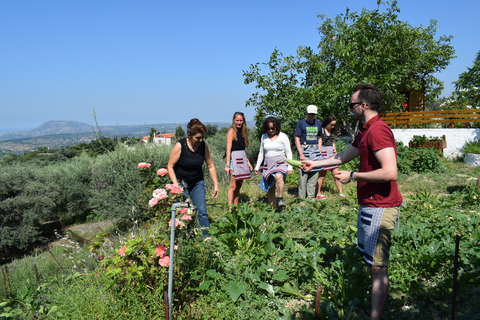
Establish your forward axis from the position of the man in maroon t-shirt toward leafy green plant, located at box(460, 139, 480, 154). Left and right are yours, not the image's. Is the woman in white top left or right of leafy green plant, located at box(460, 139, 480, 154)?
left

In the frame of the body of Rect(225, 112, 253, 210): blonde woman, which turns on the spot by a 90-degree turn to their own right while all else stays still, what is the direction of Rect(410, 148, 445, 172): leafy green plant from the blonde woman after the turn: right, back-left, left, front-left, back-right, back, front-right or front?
back

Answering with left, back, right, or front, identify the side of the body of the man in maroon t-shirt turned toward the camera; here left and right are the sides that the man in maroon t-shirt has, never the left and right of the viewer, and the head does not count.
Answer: left

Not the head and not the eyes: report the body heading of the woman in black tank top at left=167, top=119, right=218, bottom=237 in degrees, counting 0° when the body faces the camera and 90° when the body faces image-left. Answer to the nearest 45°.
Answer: approximately 315°

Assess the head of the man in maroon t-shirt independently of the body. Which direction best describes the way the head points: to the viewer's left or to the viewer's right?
to the viewer's left

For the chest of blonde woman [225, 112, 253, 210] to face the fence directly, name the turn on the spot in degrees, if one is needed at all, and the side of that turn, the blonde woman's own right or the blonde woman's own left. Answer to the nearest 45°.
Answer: approximately 90° to the blonde woman's own left

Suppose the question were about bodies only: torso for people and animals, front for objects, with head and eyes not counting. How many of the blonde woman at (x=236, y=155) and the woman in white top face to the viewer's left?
0

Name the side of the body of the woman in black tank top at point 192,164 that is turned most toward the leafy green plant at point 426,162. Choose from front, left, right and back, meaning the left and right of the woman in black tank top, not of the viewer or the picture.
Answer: left

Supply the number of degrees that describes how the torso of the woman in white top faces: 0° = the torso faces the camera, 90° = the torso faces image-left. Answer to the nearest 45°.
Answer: approximately 0°
